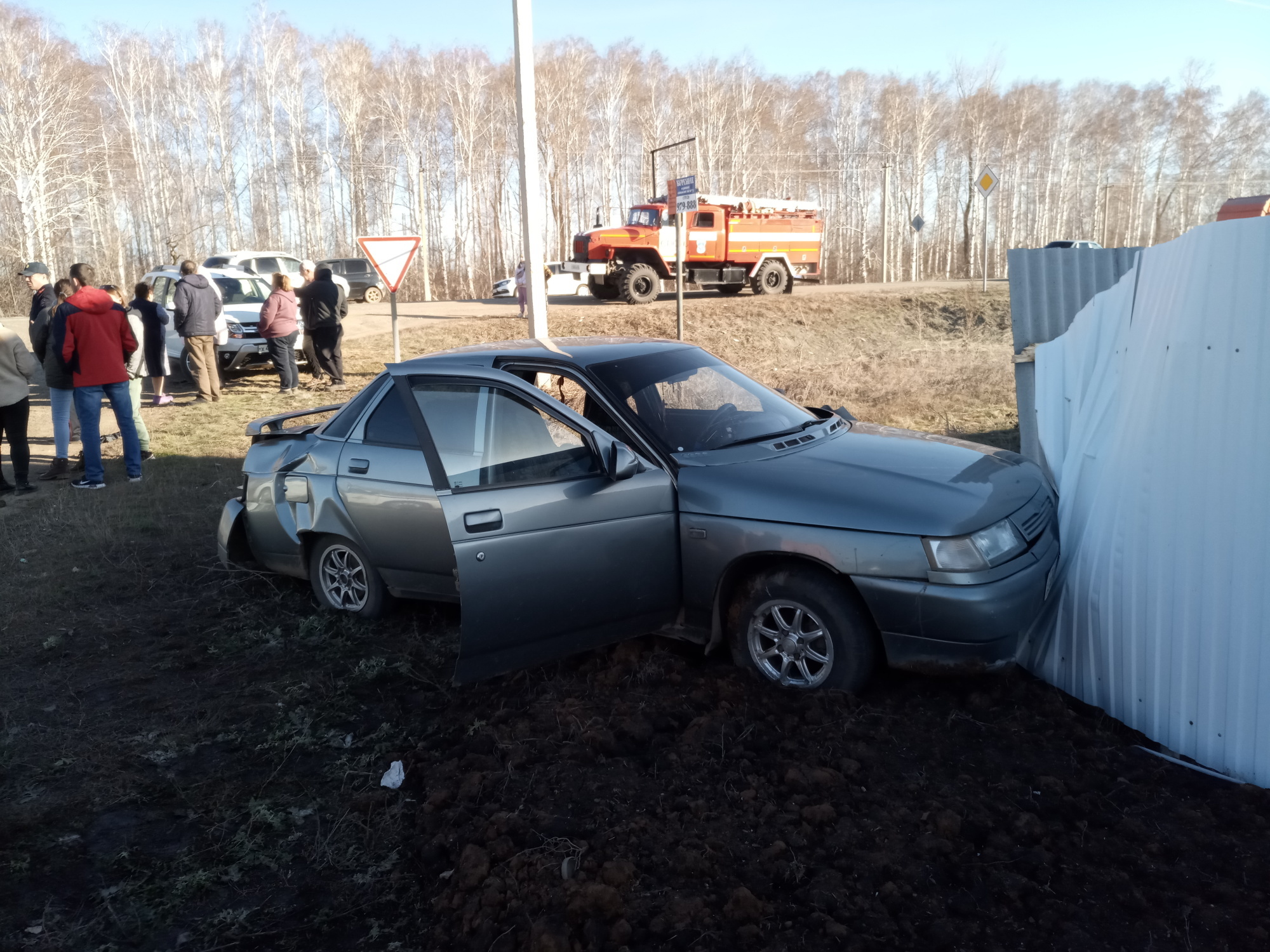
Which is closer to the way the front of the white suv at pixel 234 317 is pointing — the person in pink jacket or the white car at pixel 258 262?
the person in pink jacket

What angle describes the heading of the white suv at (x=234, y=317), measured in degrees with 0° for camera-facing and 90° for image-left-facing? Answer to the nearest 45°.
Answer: approximately 315°

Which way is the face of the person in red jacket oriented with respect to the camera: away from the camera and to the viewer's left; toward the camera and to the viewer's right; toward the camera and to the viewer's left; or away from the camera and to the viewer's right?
away from the camera and to the viewer's left

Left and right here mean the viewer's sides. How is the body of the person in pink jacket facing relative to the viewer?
facing away from the viewer and to the left of the viewer

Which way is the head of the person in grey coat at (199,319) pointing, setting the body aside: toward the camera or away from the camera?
away from the camera

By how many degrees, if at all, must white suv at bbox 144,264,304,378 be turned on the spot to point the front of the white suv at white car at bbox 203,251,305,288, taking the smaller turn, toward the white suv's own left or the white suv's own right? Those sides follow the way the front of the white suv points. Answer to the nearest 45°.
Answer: approximately 135° to the white suv's own left

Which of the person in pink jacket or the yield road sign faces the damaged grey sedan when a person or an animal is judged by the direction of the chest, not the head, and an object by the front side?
the yield road sign

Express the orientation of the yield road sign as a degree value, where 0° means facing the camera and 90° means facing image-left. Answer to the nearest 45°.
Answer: approximately 0°

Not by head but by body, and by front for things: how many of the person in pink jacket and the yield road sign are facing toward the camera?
1
